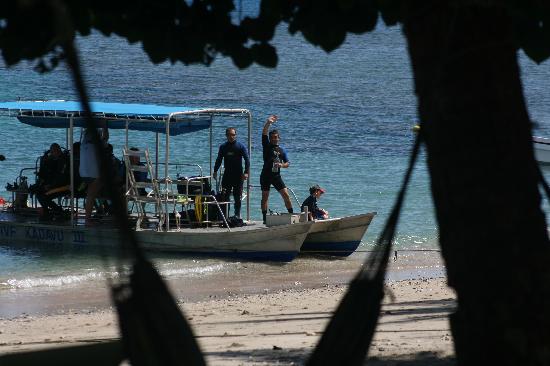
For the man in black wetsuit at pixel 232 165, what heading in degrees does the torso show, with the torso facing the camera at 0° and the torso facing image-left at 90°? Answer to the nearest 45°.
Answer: approximately 0°

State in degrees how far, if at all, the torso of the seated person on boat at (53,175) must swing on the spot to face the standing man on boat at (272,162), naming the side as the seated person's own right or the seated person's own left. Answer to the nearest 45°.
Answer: approximately 45° to the seated person's own left

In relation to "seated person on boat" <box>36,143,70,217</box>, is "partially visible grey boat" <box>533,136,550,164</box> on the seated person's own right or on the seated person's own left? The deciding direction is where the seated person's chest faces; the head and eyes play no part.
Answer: on the seated person's own left

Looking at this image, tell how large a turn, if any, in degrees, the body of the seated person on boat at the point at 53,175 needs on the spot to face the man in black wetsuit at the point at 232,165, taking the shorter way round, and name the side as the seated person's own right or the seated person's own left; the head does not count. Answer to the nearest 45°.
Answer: approximately 45° to the seated person's own left

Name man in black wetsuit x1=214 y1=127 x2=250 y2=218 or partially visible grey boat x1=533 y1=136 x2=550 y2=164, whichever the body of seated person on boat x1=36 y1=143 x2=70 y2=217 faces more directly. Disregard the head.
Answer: the man in black wetsuit

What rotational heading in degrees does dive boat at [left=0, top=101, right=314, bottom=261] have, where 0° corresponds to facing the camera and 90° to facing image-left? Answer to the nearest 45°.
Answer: approximately 270°

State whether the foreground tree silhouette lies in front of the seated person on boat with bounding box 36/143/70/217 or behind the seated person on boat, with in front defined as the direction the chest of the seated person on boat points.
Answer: in front

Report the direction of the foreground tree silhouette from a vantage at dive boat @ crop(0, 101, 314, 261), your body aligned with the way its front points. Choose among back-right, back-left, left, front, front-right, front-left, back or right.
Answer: right

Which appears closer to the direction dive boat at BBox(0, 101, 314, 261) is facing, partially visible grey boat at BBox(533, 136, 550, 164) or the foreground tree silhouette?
the partially visible grey boat

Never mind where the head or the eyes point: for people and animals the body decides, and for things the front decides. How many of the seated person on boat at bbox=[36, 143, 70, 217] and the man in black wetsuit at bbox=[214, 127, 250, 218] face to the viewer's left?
0
